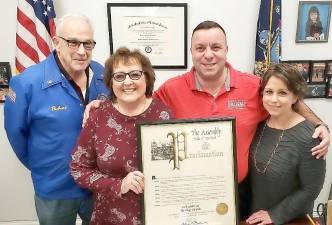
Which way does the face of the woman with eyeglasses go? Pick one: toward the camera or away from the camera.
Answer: toward the camera

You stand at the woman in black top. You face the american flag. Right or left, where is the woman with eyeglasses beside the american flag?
left

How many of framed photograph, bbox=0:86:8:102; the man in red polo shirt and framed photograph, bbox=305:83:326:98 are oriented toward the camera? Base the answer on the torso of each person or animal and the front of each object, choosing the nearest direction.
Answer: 3

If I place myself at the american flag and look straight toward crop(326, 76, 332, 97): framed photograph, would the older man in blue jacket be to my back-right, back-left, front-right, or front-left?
front-right

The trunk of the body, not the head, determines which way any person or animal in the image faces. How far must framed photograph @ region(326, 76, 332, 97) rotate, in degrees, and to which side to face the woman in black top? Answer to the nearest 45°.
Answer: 0° — it already faces them

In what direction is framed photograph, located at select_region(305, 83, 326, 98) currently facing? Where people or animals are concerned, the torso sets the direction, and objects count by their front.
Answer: toward the camera

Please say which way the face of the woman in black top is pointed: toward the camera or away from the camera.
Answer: toward the camera

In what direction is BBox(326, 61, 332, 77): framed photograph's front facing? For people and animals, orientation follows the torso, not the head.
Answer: toward the camera

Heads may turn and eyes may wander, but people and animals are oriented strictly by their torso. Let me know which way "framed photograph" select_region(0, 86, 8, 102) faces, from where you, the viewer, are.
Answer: facing the viewer

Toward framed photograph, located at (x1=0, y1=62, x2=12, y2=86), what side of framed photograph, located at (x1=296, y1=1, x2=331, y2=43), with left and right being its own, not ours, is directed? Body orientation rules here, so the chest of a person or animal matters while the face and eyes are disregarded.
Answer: right

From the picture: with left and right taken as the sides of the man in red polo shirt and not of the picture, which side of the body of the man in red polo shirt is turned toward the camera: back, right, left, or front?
front

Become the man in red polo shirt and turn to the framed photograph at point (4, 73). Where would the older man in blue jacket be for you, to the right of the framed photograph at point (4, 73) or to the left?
left

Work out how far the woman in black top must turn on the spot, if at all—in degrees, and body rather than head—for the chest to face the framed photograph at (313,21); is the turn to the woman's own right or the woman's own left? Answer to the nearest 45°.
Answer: approximately 135° to the woman's own right

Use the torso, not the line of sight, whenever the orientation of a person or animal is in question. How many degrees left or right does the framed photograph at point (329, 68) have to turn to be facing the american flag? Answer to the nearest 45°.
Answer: approximately 45° to its right

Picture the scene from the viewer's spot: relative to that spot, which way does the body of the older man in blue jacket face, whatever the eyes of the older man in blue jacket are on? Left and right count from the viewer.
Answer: facing the viewer and to the right of the viewer

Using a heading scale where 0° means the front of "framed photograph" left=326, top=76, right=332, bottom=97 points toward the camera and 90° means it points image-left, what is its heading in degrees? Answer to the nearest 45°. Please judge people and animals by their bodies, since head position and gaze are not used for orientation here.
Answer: approximately 0°

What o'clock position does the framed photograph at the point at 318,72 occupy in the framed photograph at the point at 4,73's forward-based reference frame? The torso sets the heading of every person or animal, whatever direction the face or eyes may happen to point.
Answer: the framed photograph at the point at 318,72 is roughly at 10 o'clock from the framed photograph at the point at 4,73.
